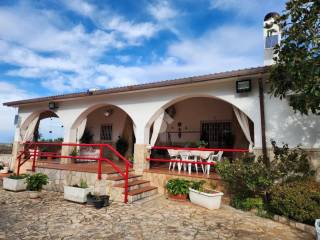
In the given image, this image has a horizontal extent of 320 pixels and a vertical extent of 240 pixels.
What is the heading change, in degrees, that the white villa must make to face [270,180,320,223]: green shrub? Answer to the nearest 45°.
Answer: approximately 90° to its left

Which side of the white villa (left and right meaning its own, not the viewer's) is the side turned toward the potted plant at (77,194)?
front

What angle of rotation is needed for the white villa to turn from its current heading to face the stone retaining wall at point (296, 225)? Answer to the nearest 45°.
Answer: approximately 90° to its left

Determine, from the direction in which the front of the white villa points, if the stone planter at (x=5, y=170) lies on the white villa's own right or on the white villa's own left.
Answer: on the white villa's own right

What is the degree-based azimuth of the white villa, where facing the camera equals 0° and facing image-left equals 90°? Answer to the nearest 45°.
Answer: approximately 45°

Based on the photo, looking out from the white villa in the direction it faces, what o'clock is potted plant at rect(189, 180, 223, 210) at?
The potted plant is roughly at 10 o'clock from the white villa.
